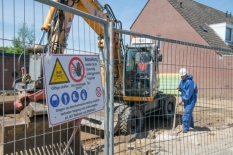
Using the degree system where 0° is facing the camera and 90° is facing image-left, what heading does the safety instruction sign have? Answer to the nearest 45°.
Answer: approximately 315°

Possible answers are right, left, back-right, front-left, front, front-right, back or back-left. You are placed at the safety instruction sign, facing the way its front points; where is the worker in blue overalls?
left

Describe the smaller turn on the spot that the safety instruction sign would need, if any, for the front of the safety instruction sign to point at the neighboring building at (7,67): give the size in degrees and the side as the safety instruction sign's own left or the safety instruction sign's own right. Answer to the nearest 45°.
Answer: approximately 180°

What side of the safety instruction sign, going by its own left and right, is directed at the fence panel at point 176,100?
left
